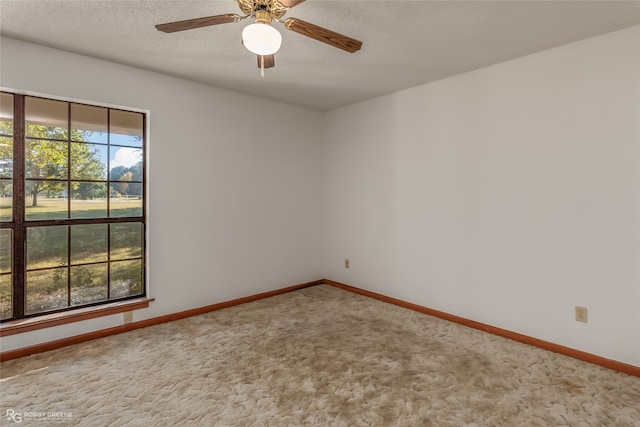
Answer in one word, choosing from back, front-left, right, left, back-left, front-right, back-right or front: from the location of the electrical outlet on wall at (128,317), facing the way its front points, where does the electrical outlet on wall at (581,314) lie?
front-left

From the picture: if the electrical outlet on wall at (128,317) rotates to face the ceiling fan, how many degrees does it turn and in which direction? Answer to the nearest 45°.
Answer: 0° — it already faces it

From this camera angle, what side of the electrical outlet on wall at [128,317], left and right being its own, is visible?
front

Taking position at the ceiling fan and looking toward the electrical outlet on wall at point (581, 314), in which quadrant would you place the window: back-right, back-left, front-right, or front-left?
back-left

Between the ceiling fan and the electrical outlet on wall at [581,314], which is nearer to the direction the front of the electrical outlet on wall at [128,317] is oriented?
the ceiling fan

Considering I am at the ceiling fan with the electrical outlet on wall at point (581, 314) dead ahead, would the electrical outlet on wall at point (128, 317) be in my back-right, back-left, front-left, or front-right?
back-left
